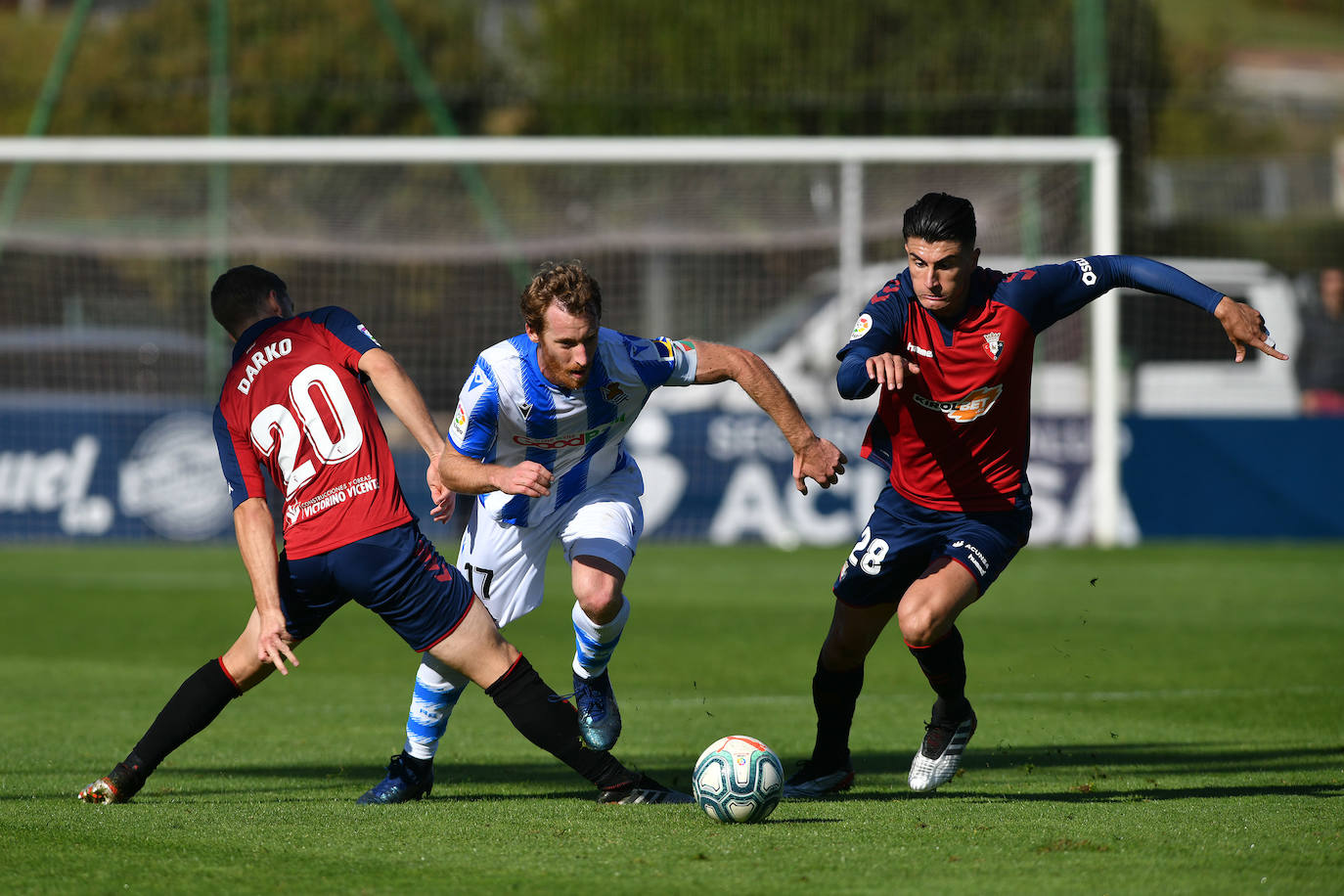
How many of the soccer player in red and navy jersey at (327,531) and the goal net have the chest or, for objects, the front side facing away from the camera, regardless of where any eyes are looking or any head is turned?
1

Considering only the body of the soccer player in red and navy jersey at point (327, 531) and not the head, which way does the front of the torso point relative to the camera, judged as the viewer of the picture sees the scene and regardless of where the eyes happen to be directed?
away from the camera

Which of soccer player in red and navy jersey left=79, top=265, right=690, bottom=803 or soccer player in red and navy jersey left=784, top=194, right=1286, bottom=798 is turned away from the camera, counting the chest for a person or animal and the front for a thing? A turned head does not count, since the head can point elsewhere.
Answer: soccer player in red and navy jersey left=79, top=265, right=690, bottom=803

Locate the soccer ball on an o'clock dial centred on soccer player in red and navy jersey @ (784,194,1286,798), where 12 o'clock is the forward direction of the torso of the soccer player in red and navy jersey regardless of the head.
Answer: The soccer ball is roughly at 1 o'clock from the soccer player in red and navy jersey.

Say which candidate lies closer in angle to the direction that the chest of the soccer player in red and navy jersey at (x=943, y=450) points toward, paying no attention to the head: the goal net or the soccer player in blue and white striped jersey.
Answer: the soccer player in blue and white striped jersey

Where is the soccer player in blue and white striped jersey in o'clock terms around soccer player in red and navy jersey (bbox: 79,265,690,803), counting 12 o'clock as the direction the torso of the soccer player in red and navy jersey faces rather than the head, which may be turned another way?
The soccer player in blue and white striped jersey is roughly at 2 o'clock from the soccer player in red and navy jersey.

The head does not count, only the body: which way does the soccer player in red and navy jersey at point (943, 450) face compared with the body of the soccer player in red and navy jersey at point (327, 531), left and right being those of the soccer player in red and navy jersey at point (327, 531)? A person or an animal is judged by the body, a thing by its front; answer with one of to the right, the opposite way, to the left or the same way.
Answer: the opposite way

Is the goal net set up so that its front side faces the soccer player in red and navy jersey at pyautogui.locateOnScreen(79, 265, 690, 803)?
yes

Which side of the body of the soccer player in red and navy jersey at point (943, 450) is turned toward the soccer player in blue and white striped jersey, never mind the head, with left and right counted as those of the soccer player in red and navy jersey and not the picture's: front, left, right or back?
right

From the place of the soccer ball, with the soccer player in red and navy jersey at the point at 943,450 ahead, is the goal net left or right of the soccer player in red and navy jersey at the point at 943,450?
left

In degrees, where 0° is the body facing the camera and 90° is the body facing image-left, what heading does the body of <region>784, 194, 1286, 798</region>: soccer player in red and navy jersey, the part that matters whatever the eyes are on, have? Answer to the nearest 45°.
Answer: approximately 0°

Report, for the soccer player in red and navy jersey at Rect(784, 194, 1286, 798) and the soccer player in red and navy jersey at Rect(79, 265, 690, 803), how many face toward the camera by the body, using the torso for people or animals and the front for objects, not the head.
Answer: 1

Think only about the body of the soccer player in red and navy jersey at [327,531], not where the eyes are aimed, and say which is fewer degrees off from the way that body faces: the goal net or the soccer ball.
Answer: the goal net
